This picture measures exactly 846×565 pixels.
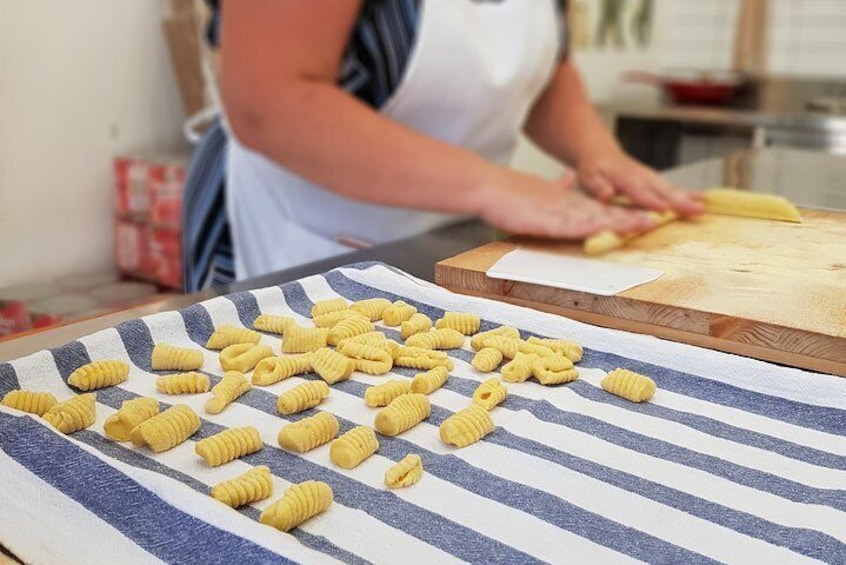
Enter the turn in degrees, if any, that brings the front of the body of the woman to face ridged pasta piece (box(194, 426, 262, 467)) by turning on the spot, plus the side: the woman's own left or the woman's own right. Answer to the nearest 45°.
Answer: approximately 45° to the woman's own right

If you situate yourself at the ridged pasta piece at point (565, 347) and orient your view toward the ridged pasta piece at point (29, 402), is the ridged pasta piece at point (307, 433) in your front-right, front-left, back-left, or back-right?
front-left

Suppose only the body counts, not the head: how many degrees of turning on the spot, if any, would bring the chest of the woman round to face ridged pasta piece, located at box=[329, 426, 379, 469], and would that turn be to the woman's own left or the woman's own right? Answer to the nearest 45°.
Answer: approximately 45° to the woman's own right

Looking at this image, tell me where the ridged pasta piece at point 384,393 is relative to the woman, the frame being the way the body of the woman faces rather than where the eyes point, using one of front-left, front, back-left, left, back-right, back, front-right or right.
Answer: front-right

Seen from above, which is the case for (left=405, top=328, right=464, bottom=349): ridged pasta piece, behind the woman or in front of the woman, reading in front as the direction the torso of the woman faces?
in front

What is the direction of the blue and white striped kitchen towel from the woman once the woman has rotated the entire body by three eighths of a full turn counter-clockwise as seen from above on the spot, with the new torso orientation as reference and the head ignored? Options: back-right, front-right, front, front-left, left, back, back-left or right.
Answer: back

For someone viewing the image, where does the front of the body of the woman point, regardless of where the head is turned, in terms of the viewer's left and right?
facing the viewer and to the right of the viewer

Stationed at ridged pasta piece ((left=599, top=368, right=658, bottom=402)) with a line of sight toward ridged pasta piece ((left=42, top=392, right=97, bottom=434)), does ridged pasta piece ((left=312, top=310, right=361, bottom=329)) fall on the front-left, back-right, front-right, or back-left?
front-right

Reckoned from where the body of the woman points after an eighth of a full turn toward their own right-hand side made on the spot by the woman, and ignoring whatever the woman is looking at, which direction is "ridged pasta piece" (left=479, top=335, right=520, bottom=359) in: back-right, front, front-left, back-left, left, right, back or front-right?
front

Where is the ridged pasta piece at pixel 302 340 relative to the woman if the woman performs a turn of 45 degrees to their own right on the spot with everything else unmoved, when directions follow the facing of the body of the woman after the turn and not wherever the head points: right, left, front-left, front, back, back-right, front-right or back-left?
front

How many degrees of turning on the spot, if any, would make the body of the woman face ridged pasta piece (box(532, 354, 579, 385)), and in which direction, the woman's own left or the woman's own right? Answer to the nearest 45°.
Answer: approximately 45° to the woman's own right

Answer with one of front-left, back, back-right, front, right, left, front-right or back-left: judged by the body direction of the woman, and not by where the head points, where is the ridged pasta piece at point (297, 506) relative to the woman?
front-right

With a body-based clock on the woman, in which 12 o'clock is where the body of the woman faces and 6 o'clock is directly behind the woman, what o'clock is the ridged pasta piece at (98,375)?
The ridged pasta piece is roughly at 2 o'clock from the woman.

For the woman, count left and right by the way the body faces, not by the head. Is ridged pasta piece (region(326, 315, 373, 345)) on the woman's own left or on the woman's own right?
on the woman's own right
